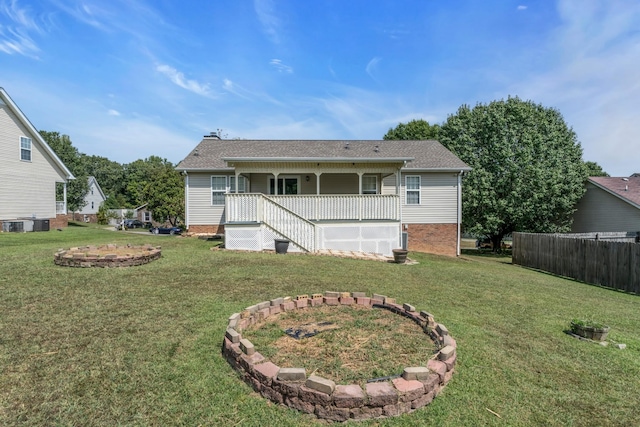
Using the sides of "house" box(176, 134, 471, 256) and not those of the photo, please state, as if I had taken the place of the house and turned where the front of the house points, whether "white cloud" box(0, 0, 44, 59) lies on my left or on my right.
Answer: on my left

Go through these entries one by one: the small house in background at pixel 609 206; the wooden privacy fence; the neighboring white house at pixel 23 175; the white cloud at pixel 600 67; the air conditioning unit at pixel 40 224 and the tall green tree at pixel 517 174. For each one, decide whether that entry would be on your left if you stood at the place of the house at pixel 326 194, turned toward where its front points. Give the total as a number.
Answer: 2

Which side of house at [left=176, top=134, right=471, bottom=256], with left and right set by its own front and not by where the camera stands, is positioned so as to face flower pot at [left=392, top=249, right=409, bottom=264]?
back

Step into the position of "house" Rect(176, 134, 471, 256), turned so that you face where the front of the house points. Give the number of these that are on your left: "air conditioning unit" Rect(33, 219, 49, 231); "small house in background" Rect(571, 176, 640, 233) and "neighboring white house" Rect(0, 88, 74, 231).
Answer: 2

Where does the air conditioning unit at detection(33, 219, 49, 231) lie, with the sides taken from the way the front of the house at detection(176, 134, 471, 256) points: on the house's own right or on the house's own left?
on the house's own left

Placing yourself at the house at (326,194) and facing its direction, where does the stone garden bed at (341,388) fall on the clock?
The stone garden bed is roughly at 6 o'clock from the house.

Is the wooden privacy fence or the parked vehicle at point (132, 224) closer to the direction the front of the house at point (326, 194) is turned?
the parked vehicle

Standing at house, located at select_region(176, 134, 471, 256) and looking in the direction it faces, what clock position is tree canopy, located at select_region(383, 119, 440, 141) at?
The tree canopy is roughly at 1 o'clock from the house.

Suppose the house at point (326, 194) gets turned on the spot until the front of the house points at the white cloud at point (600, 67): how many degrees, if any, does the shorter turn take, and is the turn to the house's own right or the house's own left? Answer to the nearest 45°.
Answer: approximately 90° to the house's own right

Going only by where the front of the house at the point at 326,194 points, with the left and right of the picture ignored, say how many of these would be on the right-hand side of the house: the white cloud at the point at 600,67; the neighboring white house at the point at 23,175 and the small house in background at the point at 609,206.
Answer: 2

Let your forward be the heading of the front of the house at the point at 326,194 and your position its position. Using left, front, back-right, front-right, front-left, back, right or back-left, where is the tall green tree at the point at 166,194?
front-left

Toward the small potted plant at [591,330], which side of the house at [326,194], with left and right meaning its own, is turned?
back

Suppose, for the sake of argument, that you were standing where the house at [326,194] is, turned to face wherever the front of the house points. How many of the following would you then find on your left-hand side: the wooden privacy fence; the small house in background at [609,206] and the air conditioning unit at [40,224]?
1

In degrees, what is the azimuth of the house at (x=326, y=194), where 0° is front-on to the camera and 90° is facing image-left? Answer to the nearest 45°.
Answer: approximately 180°
